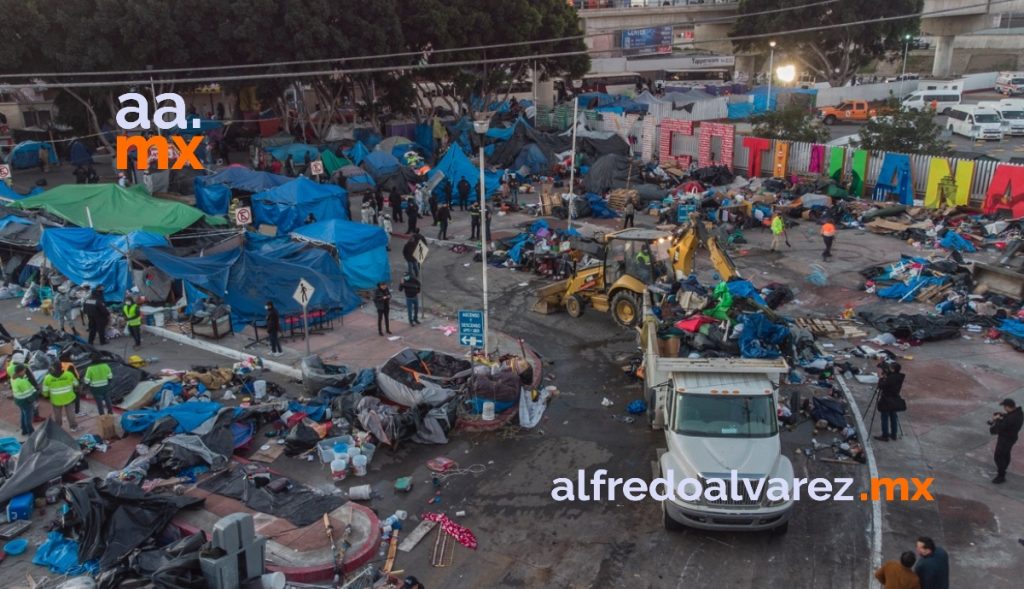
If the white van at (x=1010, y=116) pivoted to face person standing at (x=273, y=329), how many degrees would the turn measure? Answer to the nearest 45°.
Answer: approximately 45° to its right

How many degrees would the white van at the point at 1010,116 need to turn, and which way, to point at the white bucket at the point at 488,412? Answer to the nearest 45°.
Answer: approximately 45° to its right

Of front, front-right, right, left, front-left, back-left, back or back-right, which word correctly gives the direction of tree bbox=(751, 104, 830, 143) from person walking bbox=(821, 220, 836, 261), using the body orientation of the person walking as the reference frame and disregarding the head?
front

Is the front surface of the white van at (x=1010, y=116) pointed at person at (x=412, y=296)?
no

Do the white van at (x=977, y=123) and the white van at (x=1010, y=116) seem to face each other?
no

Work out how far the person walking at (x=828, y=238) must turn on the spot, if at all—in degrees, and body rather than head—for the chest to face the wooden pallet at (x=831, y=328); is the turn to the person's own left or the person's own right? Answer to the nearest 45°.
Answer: approximately 180°

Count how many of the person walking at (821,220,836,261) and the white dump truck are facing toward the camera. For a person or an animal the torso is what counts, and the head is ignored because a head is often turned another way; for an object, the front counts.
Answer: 1

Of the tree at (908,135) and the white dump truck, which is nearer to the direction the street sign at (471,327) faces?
the white dump truck

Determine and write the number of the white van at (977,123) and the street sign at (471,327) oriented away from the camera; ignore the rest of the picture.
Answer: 0

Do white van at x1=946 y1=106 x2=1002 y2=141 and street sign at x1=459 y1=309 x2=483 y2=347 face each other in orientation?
no

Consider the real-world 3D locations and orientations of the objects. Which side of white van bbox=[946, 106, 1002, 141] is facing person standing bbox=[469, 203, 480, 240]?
right

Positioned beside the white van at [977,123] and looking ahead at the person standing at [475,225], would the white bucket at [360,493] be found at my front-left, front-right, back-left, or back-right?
front-left

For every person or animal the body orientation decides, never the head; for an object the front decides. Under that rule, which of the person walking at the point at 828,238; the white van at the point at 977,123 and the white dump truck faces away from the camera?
the person walking

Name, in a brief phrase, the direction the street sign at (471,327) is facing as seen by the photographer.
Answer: facing the viewer

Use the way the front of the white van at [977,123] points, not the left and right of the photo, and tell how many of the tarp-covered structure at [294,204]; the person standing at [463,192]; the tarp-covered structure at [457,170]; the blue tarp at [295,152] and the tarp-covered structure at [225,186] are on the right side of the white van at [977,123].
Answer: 5

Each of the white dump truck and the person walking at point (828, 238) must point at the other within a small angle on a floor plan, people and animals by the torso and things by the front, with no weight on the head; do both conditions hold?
no

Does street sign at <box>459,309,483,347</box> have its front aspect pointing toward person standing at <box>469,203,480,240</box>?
no

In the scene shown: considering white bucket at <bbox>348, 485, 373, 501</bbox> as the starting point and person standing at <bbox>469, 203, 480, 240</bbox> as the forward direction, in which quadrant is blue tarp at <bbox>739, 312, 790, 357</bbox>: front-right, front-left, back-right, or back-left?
front-right
